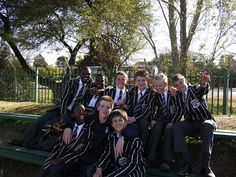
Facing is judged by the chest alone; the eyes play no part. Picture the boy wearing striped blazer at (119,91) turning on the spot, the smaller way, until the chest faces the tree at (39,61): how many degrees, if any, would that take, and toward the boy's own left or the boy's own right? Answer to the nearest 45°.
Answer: approximately 180°

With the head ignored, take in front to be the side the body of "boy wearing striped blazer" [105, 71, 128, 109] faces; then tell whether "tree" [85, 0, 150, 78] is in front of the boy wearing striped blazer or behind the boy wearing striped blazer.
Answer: behind

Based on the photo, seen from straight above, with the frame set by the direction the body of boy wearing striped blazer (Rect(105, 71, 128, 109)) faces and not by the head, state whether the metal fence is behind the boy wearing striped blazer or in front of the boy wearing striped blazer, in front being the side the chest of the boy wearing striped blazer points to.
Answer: behind

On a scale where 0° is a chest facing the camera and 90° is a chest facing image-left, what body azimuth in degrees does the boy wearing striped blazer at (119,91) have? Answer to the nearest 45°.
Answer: approximately 0°

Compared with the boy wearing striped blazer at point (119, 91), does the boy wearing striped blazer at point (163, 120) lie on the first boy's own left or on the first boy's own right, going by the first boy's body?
on the first boy's own left

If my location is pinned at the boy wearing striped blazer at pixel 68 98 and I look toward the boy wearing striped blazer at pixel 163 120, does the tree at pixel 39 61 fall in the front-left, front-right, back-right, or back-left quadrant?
back-left

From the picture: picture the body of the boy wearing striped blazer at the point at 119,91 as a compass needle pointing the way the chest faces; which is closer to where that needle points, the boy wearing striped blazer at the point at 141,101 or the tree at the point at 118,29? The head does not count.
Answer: the boy wearing striped blazer
